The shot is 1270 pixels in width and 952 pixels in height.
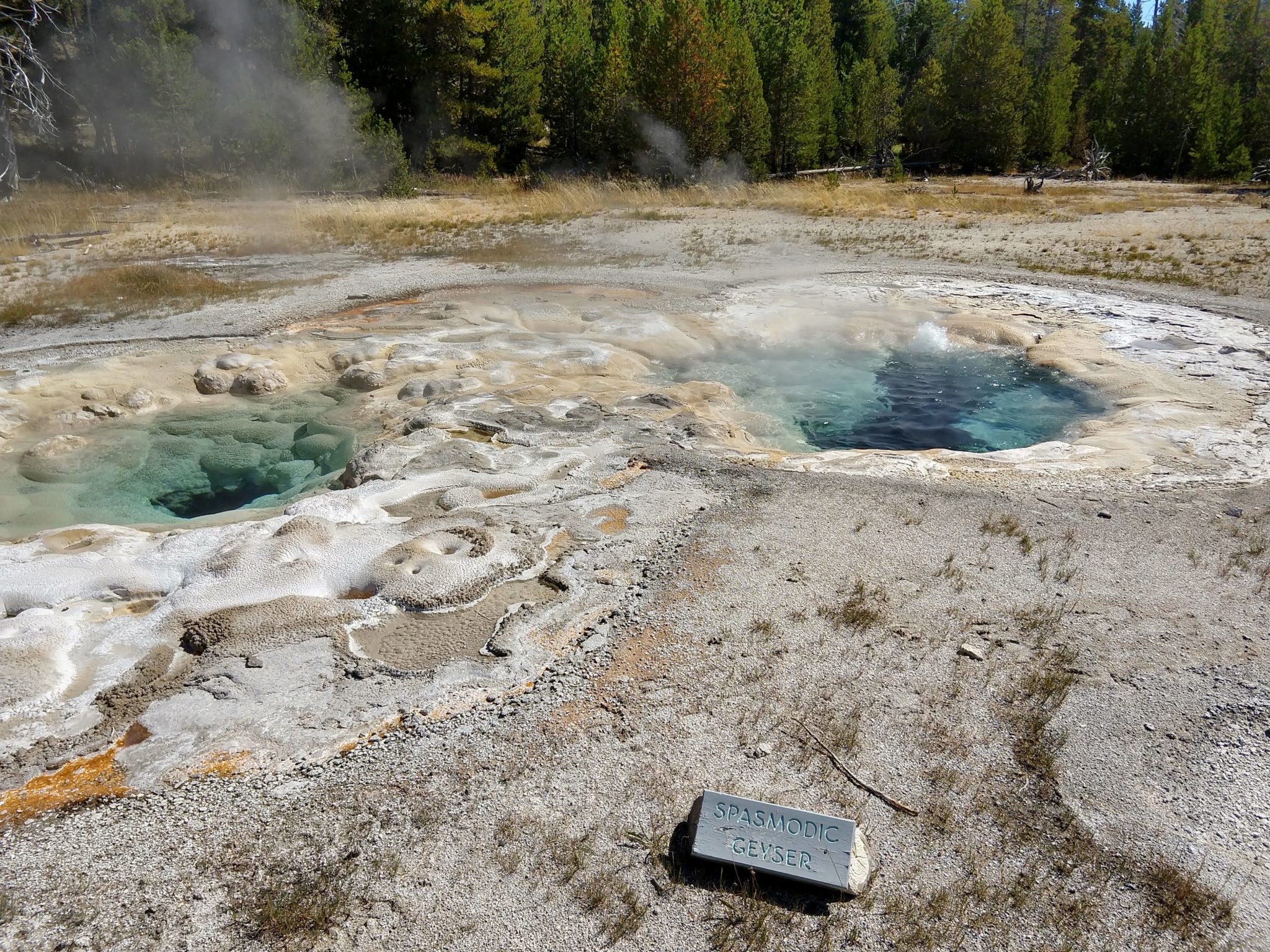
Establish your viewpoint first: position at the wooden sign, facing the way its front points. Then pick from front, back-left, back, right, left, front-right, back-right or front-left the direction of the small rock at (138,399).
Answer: back-right

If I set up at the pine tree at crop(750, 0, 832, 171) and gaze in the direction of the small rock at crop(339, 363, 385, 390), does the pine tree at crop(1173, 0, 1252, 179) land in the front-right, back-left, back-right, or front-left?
back-left

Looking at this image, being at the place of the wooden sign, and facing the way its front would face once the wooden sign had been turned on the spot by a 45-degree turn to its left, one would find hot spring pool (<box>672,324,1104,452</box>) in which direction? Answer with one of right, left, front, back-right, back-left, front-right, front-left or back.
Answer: back-left

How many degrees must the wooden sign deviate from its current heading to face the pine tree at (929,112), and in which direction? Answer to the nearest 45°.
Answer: approximately 180°

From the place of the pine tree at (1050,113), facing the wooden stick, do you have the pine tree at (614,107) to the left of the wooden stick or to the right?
right

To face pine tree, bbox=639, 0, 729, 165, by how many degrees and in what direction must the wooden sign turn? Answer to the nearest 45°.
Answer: approximately 180°

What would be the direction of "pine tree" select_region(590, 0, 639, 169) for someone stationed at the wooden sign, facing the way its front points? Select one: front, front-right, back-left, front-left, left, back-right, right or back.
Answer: back

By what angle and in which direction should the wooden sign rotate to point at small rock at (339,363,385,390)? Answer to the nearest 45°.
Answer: approximately 135° to its right

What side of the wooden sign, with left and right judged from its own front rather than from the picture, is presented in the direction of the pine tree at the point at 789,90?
back

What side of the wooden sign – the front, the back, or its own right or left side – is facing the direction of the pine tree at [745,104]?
back

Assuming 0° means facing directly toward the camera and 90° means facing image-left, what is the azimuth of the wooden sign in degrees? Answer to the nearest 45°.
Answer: approximately 0°

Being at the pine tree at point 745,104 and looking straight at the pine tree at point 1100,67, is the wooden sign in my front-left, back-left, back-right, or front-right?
back-right

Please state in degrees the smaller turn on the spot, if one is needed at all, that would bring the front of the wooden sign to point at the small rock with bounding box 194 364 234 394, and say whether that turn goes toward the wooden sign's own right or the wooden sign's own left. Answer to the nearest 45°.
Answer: approximately 135° to the wooden sign's own right
